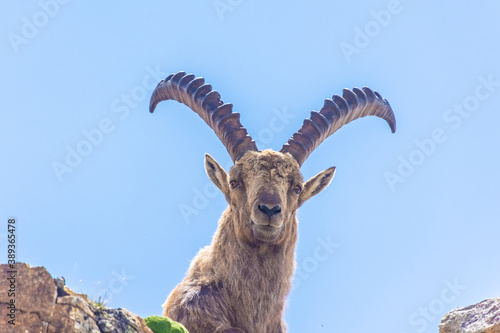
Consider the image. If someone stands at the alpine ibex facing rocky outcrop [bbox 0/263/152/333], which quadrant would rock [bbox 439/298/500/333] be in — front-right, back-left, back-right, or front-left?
back-left

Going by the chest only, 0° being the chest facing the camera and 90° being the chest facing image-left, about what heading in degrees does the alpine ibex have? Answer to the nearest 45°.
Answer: approximately 0°

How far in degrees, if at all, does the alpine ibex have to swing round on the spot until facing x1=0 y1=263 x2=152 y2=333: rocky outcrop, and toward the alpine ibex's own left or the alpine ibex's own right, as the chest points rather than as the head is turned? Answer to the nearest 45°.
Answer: approximately 45° to the alpine ibex's own right

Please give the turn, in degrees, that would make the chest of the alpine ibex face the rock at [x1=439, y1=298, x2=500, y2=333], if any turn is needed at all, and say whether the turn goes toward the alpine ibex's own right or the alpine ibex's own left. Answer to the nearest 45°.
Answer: approximately 90° to the alpine ibex's own left
